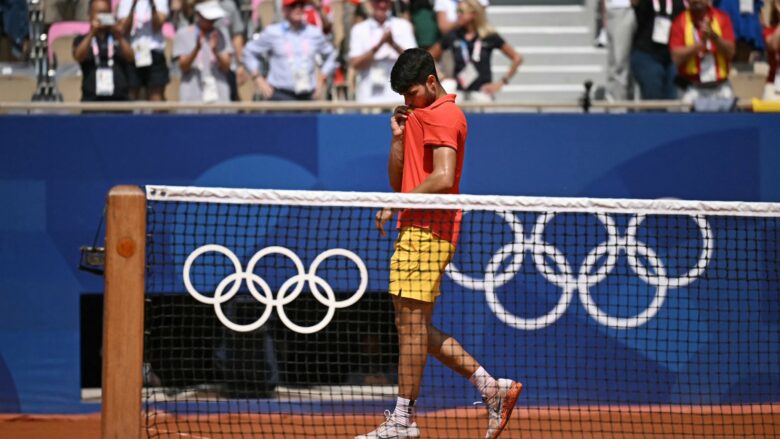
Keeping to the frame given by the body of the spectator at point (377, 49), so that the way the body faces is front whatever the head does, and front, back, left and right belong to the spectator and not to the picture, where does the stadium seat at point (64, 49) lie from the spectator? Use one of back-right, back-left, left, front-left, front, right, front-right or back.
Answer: right

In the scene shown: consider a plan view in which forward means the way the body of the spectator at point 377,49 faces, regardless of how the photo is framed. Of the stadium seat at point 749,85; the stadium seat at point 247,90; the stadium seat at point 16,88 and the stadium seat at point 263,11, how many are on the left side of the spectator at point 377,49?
1

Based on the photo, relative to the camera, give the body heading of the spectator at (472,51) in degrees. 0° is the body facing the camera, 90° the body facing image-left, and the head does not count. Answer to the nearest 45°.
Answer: approximately 0°

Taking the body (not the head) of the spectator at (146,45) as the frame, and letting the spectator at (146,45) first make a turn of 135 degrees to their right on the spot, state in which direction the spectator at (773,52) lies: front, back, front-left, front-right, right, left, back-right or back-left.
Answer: back-right

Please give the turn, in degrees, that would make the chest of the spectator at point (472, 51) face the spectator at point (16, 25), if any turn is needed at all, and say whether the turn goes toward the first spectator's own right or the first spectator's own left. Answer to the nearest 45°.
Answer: approximately 90° to the first spectator's own right

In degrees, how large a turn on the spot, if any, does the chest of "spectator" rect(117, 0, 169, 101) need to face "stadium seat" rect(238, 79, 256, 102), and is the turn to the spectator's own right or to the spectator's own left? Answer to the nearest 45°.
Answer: approximately 90° to the spectator's own left

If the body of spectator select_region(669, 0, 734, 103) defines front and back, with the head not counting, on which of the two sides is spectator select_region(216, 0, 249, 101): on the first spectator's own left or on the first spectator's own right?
on the first spectator's own right

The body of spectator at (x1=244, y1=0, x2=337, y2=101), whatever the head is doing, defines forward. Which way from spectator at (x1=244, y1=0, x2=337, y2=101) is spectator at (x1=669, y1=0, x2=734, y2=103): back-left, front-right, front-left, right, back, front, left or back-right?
left

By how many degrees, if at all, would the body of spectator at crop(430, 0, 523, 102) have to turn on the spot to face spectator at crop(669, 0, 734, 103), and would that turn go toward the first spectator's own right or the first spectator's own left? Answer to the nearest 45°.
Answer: approximately 90° to the first spectator's own left

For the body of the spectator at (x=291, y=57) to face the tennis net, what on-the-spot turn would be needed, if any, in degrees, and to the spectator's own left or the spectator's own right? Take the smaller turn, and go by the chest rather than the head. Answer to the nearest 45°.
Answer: approximately 45° to the spectator's own left
